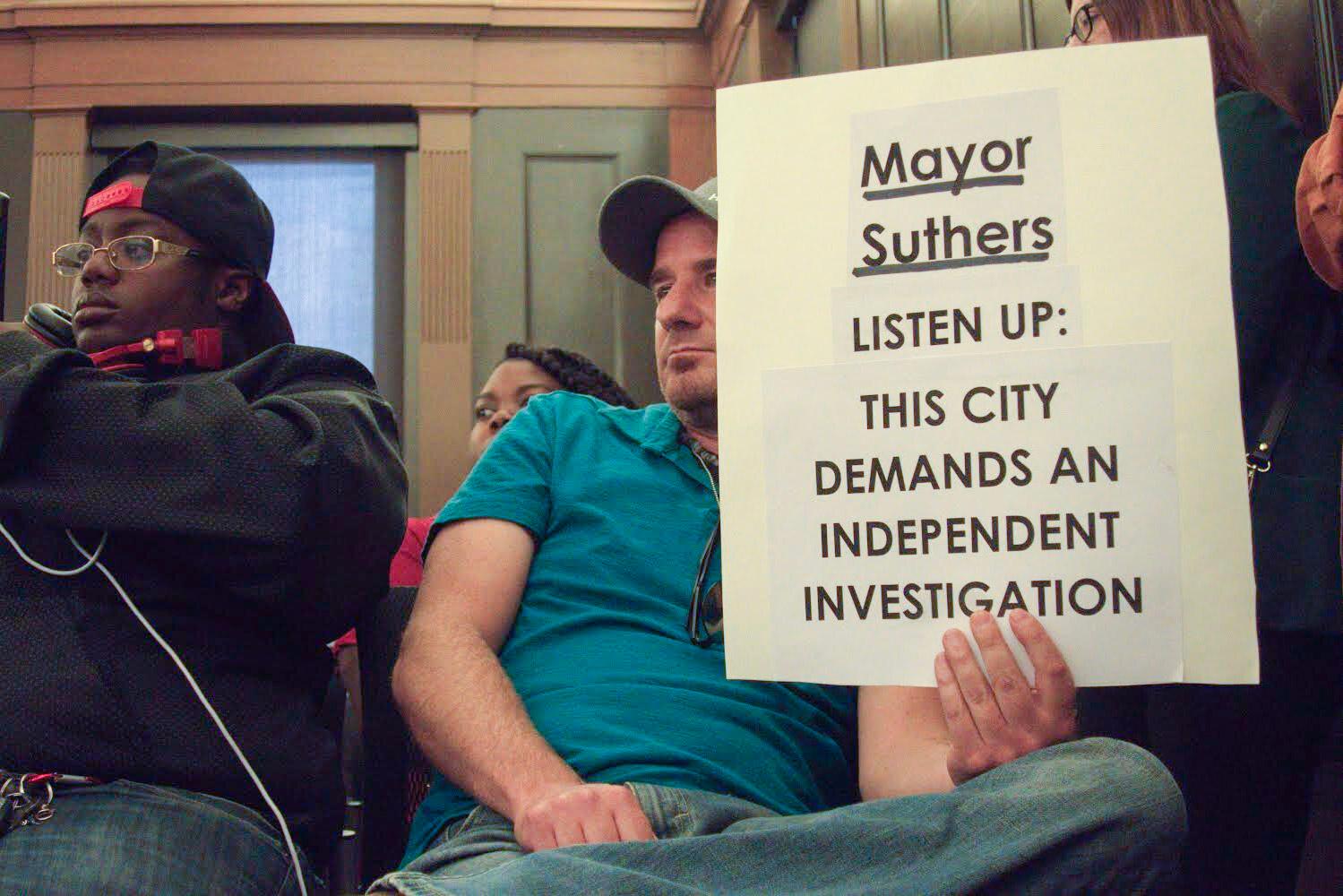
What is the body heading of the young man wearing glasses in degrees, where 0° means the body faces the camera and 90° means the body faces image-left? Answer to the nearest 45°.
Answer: approximately 45°

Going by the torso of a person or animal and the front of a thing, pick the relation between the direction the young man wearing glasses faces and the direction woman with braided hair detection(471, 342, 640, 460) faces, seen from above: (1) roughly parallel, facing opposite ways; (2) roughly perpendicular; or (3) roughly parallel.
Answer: roughly parallel

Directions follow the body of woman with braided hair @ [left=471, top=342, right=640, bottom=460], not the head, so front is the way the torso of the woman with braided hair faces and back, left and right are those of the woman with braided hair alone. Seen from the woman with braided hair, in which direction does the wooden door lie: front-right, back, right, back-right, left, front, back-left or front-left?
back-right

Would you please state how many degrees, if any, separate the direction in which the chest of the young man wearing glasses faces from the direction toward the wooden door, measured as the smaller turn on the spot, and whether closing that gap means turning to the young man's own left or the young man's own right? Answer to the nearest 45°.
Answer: approximately 135° to the young man's own right

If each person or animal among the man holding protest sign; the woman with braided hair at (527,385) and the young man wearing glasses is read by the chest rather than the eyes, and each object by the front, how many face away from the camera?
0

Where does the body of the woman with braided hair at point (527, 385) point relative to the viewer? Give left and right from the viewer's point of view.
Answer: facing the viewer and to the left of the viewer

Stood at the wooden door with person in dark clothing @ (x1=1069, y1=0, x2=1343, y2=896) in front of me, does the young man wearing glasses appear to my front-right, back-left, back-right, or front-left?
front-right

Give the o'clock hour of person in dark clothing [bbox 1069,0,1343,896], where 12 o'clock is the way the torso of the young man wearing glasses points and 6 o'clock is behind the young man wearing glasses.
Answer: The person in dark clothing is roughly at 8 o'clock from the young man wearing glasses.

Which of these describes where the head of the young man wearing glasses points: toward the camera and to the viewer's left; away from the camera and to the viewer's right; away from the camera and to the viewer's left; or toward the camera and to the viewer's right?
toward the camera and to the viewer's left

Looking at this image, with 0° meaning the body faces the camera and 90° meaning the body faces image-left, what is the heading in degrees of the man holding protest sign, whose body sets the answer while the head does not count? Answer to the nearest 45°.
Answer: approximately 315°

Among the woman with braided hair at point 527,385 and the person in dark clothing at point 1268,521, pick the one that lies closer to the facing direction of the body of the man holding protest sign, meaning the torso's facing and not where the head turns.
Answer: the person in dark clothing

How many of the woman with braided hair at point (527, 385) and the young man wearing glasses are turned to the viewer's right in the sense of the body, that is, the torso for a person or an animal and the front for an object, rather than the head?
0
